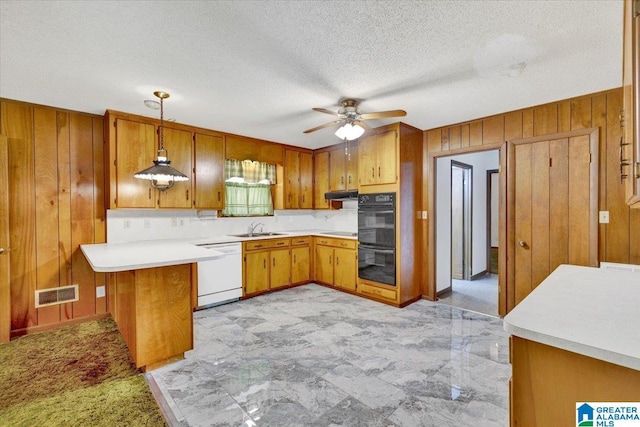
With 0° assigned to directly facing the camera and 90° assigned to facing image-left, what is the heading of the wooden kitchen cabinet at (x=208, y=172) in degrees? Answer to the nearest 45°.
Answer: approximately 0°

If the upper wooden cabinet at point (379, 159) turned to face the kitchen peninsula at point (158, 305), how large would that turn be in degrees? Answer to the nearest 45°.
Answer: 0° — it already faces it

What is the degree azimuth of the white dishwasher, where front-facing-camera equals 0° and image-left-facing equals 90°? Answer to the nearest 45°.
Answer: approximately 315°

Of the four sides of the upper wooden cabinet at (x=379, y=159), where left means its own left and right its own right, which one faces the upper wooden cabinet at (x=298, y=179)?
right

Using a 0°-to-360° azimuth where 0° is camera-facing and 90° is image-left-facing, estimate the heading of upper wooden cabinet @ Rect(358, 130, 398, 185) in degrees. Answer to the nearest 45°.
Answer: approximately 45°

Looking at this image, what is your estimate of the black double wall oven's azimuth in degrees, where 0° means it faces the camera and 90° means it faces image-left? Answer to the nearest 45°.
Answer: approximately 45°

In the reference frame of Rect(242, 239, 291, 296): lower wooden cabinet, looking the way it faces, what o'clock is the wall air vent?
The wall air vent is roughly at 4 o'clock from the lower wooden cabinet.

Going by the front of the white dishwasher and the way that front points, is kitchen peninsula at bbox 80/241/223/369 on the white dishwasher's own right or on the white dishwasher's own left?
on the white dishwasher's own right

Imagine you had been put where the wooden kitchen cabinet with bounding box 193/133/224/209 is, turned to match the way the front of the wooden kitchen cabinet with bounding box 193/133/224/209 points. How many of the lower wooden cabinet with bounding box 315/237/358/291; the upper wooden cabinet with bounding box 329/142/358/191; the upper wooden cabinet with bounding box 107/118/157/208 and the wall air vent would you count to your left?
2
